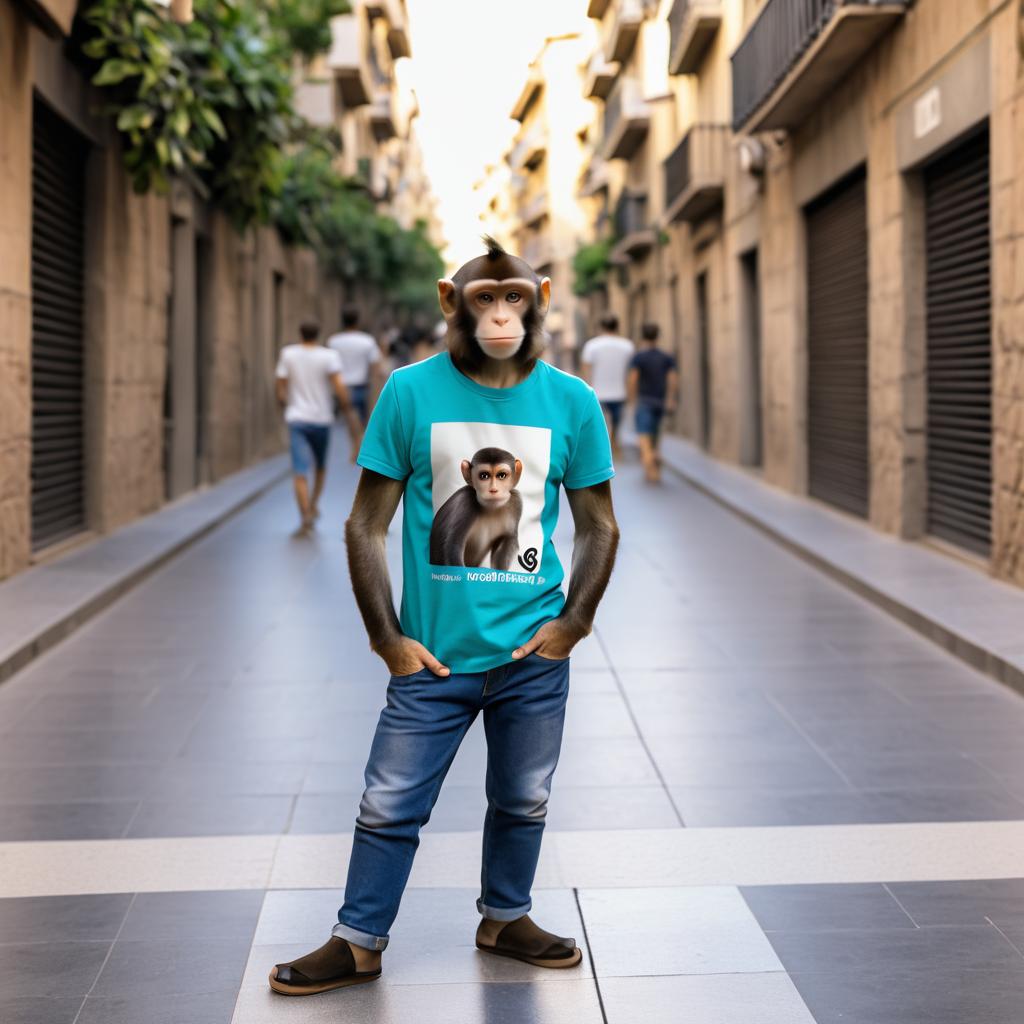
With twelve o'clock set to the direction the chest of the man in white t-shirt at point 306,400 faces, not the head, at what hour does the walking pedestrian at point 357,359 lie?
The walking pedestrian is roughly at 12 o'clock from the man in white t-shirt.

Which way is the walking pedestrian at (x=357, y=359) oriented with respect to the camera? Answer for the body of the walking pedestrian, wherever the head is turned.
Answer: away from the camera

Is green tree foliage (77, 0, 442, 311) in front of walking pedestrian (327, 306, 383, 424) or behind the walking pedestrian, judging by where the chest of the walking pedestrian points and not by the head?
behind

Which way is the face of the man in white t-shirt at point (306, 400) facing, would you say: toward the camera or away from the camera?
away from the camera

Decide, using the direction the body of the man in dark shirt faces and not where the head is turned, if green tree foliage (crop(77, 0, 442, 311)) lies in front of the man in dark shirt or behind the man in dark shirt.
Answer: behind

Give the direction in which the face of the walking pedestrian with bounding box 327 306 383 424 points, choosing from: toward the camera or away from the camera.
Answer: away from the camera

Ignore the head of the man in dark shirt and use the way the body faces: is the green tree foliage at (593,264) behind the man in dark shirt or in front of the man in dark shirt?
in front

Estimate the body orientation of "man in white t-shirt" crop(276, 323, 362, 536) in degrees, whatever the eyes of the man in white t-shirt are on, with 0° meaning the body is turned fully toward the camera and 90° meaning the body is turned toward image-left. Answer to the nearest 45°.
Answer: approximately 180°

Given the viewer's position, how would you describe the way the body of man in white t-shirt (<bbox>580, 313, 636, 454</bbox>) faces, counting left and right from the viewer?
facing away from the viewer

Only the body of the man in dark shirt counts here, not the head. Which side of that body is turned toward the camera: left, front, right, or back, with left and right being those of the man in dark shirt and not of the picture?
back
